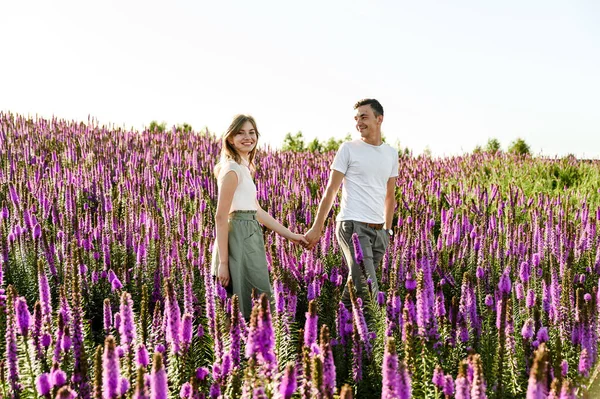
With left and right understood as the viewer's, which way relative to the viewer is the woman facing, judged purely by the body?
facing the viewer and to the right of the viewer

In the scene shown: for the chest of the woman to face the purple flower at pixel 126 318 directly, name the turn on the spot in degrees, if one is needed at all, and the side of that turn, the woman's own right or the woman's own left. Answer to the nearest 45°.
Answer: approximately 45° to the woman's own right

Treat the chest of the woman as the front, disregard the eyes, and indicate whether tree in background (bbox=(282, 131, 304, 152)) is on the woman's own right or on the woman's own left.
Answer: on the woman's own left

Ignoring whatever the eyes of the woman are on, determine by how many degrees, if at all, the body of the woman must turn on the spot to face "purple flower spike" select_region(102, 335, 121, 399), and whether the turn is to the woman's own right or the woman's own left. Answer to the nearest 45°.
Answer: approximately 45° to the woman's own right

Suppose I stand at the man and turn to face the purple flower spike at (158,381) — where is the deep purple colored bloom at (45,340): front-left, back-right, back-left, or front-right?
front-right

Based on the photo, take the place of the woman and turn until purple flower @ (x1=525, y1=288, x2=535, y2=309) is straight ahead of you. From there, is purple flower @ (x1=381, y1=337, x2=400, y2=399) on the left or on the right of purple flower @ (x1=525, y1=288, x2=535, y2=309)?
right

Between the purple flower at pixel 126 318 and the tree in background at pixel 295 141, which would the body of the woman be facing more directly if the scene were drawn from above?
the purple flower

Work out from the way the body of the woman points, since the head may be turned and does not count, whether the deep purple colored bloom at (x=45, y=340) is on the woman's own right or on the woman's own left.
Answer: on the woman's own right

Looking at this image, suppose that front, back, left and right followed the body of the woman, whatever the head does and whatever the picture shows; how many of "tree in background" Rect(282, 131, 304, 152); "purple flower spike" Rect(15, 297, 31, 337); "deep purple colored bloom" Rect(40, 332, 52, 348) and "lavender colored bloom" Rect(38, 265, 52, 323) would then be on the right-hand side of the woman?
3

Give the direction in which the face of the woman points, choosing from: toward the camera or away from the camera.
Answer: toward the camera

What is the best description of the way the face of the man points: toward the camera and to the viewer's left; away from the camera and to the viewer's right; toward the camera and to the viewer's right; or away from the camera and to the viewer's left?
toward the camera and to the viewer's left

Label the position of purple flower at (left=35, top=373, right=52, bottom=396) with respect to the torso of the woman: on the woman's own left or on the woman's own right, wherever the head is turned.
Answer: on the woman's own right

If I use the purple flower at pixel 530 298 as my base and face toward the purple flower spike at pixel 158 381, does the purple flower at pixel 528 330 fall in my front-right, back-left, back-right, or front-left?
front-left

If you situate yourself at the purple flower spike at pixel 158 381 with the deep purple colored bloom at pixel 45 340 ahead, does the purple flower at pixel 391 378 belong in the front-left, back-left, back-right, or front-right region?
back-right

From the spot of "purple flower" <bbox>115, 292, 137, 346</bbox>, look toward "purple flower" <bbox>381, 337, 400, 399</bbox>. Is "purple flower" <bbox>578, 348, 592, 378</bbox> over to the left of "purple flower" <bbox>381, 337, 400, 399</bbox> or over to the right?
left
